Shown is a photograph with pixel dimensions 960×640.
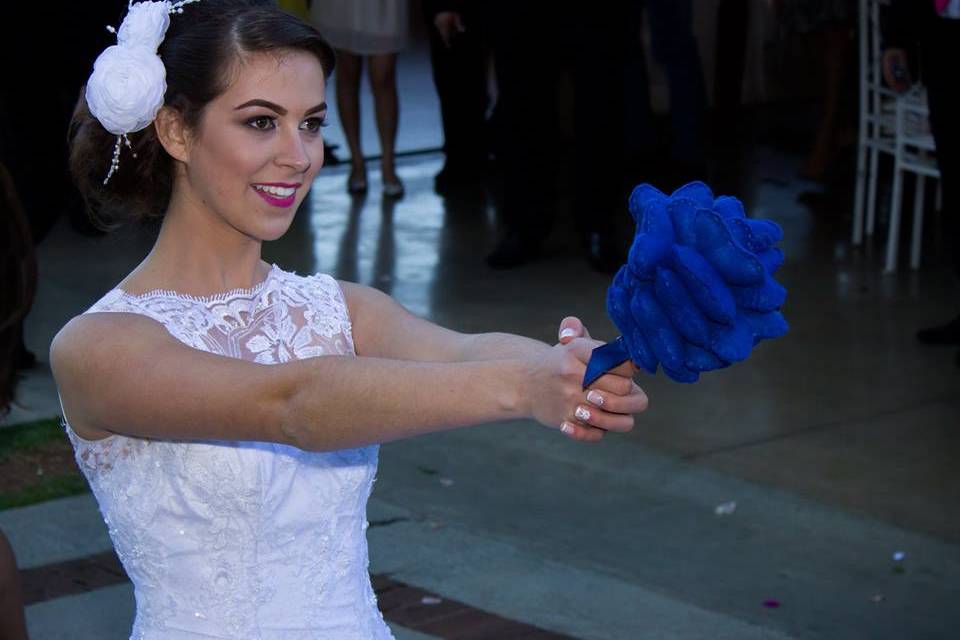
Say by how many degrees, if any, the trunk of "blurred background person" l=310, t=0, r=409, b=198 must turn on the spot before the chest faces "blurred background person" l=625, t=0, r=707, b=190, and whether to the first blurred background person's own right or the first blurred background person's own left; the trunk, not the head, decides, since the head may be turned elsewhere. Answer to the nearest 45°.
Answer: approximately 90° to the first blurred background person's own left

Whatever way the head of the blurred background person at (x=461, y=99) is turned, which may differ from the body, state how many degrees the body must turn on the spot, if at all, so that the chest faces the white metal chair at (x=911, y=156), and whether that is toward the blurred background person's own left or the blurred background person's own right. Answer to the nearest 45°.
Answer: approximately 90° to the blurred background person's own left

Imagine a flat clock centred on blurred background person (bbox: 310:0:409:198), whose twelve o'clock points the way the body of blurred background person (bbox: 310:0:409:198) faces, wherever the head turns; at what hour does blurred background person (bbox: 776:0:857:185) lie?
blurred background person (bbox: 776:0:857:185) is roughly at 9 o'clock from blurred background person (bbox: 310:0:409:198).

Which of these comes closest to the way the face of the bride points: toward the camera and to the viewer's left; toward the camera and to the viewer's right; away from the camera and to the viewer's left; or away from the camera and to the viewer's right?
toward the camera and to the viewer's right

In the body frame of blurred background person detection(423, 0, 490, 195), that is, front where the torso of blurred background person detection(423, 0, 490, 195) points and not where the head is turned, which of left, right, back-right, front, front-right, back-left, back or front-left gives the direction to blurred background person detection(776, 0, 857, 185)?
back-left

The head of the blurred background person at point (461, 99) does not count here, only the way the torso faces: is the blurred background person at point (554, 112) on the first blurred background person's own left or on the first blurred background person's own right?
on the first blurred background person's own left

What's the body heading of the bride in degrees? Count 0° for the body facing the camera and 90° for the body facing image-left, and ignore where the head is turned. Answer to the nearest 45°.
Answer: approximately 315°

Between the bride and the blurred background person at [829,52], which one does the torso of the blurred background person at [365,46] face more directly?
the bride

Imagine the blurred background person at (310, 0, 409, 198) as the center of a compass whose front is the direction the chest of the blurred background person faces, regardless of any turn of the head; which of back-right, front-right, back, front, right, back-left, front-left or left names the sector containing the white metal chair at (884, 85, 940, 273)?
front-left

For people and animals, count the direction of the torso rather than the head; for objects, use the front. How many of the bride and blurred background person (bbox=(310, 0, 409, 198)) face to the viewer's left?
0

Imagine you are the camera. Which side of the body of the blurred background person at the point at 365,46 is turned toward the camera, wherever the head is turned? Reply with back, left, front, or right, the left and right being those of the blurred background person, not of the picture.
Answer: front

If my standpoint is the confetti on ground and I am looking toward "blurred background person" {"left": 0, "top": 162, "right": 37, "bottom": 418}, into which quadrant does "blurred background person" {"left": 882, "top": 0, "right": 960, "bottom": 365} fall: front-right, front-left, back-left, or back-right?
back-right

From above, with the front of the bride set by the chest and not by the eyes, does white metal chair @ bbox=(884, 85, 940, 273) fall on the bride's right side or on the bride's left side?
on the bride's left side

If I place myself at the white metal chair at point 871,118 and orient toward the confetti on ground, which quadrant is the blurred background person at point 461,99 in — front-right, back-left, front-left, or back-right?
back-right
